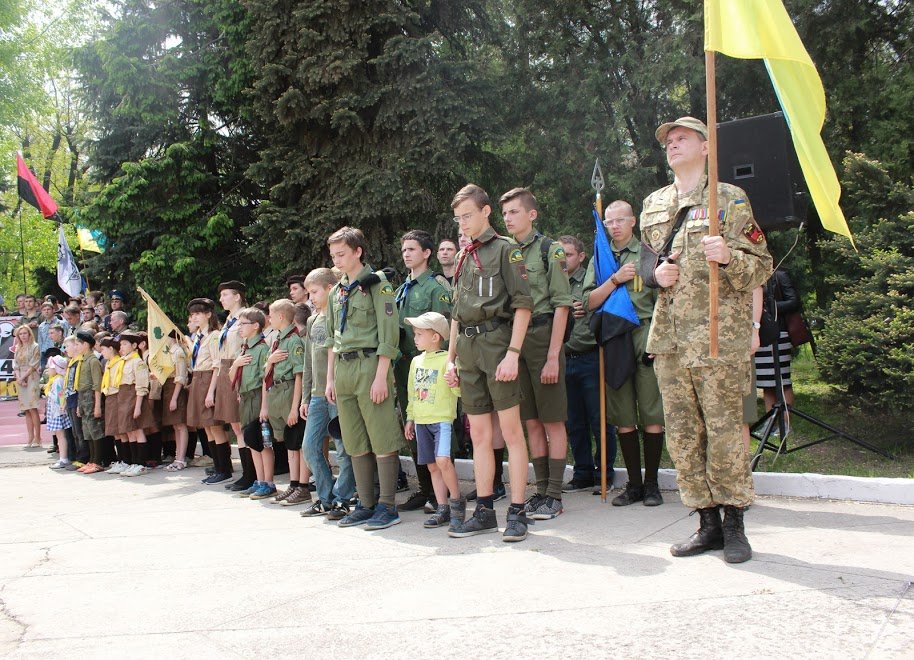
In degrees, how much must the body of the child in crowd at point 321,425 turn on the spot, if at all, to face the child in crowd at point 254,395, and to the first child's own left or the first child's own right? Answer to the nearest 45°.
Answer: approximately 90° to the first child's own right

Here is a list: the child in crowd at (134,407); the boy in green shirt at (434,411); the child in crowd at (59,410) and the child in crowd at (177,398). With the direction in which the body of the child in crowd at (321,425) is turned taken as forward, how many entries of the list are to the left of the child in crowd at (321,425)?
1

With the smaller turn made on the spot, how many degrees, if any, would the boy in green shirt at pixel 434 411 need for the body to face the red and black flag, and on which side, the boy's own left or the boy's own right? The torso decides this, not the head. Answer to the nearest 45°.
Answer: approximately 90° to the boy's own right

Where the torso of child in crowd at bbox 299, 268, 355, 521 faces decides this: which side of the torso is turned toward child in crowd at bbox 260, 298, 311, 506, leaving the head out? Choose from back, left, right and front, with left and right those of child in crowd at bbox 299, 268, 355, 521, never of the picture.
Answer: right

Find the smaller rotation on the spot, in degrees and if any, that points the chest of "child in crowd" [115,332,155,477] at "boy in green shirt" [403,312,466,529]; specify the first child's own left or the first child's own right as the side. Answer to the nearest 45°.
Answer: approximately 45° to the first child's own left

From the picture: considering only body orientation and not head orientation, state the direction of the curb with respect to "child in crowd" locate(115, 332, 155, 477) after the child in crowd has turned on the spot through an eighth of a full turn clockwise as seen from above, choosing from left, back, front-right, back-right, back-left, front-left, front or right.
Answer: back-left

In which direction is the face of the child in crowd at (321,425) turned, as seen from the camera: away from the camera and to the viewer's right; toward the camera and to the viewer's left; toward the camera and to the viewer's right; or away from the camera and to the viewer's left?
toward the camera and to the viewer's left

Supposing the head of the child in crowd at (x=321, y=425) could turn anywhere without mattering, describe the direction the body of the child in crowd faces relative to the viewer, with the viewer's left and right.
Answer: facing the viewer and to the left of the viewer

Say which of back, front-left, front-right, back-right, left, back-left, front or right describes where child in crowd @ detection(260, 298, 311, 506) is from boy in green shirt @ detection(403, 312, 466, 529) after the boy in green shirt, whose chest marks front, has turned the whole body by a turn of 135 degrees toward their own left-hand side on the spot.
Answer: back-left

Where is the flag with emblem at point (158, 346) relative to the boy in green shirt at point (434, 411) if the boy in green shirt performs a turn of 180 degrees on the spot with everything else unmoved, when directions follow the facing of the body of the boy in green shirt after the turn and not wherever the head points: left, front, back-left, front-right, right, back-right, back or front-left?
left

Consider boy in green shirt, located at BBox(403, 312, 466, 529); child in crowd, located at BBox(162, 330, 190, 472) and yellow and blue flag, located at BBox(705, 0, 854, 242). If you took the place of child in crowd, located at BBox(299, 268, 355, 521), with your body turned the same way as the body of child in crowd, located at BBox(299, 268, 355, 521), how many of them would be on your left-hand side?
2

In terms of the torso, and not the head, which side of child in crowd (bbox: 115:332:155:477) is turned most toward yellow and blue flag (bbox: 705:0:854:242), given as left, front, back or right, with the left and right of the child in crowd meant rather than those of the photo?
left

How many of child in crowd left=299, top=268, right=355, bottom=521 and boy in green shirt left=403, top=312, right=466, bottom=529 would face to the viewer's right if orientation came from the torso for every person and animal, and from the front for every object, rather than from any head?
0

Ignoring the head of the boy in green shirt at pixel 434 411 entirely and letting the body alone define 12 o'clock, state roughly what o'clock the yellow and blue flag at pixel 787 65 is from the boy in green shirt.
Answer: The yellow and blue flag is roughly at 9 o'clock from the boy in green shirt.

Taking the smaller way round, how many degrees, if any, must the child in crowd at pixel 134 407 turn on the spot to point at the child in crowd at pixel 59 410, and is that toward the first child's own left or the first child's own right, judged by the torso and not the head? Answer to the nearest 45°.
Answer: approximately 90° to the first child's own right

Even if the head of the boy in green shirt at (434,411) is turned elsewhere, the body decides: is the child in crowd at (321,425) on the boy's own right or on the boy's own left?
on the boy's own right

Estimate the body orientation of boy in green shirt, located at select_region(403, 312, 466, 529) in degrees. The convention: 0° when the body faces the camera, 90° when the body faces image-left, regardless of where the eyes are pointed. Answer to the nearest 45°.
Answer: approximately 45°
